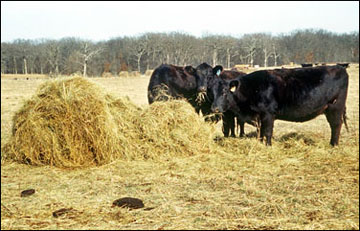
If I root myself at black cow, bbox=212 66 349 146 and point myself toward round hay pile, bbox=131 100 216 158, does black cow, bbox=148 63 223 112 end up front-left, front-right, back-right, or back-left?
front-right

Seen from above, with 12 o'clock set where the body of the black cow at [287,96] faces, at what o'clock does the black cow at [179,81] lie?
the black cow at [179,81] is roughly at 1 o'clock from the black cow at [287,96].

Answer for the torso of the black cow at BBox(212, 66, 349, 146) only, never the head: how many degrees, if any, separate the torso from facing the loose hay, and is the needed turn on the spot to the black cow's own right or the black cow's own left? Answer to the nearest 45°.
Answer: approximately 45° to the black cow's own left

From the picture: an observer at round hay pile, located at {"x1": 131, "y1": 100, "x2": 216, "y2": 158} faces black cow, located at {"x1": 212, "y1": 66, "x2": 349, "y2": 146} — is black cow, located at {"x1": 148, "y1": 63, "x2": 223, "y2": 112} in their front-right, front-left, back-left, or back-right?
front-left

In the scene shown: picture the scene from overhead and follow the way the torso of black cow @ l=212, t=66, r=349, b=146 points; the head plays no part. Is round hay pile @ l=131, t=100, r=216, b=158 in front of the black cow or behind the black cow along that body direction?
in front

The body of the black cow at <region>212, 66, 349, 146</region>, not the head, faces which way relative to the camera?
to the viewer's left
